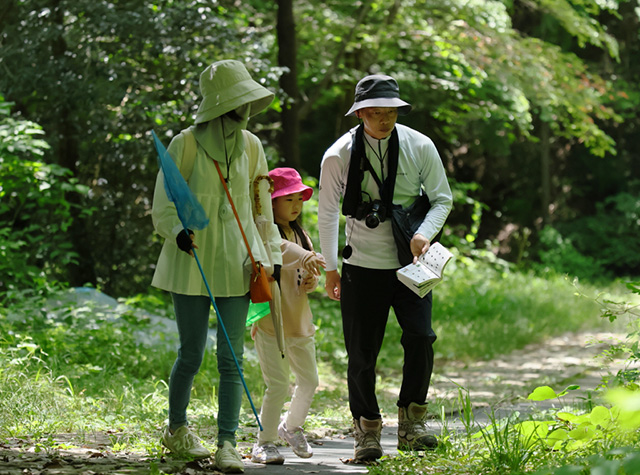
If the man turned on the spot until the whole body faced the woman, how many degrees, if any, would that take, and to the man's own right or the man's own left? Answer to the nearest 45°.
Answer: approximately 45° to the man's own right

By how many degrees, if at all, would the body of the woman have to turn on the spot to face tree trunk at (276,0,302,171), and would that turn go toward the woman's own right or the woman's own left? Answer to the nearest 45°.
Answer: approximately 135° to the woman's own left

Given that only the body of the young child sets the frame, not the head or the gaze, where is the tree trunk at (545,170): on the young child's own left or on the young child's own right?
on the young child's own left

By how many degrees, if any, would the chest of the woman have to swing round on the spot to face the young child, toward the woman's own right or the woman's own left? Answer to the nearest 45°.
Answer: approximately 90° to the woman's own left

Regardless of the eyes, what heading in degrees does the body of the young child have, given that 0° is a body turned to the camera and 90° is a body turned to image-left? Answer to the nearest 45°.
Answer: approximately 315°
